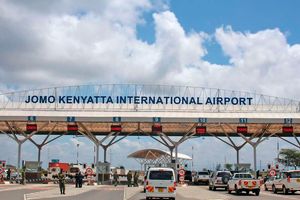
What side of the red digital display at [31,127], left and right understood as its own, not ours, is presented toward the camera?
front

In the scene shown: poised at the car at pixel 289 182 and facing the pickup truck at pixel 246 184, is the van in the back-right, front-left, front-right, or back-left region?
front-left

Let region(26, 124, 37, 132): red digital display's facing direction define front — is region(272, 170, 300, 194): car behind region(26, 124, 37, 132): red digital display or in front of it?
in front
